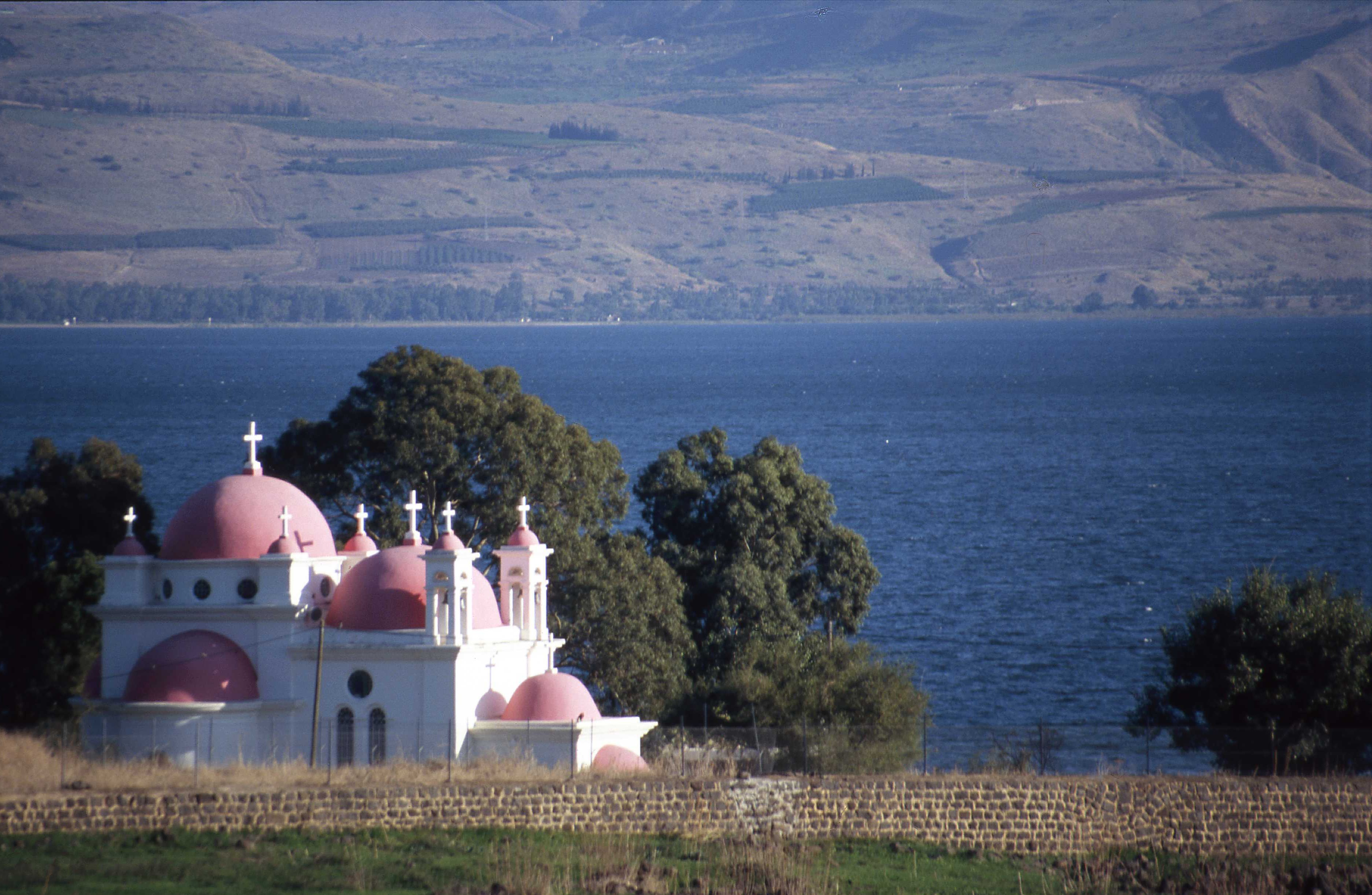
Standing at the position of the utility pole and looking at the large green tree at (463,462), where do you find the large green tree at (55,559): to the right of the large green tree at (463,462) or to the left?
left

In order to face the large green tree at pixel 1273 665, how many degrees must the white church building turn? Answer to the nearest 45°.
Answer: approximately 45° to its left

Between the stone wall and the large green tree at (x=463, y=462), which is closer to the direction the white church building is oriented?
the stone wall

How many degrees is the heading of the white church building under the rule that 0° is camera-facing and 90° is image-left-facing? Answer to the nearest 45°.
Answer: approximately 315°

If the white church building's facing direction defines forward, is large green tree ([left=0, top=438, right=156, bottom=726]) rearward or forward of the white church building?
rearward
